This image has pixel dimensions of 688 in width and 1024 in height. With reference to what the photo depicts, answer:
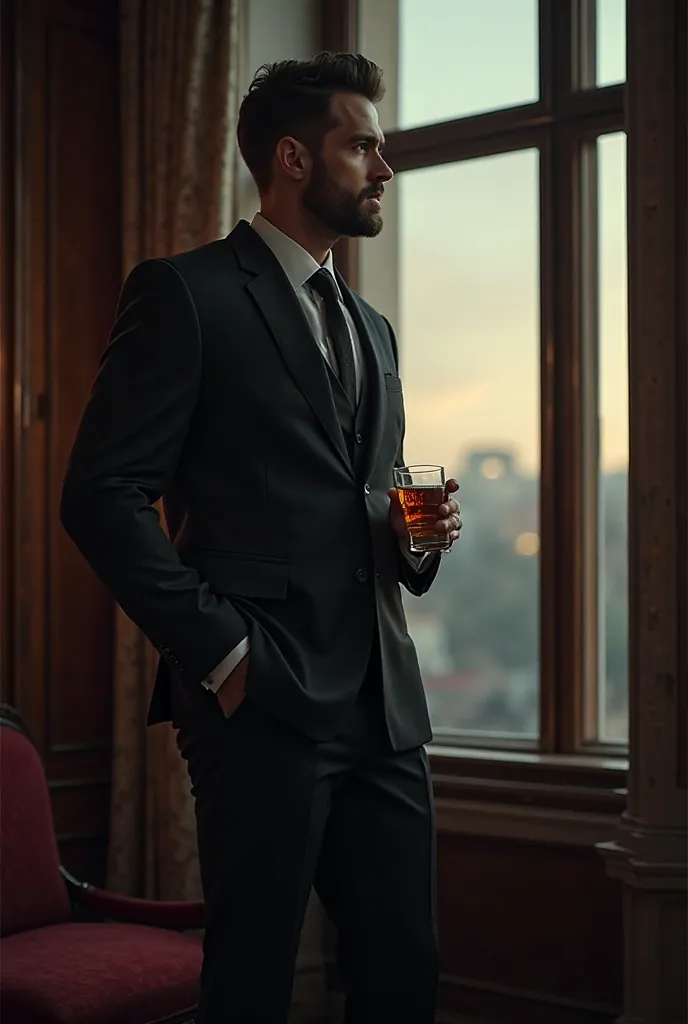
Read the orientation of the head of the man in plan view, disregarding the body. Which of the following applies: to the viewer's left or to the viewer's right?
to the viewer's right

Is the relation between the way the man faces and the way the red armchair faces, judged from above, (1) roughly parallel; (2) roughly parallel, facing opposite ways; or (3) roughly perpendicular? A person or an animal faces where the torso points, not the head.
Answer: roughly parallel

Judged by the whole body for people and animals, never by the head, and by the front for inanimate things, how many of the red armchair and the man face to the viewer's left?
0

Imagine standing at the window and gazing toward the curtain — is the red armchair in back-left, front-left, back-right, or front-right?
front-left

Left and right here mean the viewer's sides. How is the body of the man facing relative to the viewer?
facing the viewer and to the right of the viewer

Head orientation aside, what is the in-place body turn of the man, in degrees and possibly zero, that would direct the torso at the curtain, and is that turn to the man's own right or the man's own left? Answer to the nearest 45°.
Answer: approximately 135° to the man's own left

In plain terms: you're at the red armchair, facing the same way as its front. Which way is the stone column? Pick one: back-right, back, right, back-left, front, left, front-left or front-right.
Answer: front-left

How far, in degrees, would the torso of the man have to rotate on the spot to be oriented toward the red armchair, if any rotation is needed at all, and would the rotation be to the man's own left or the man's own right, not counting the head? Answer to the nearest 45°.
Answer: approximately 180°
